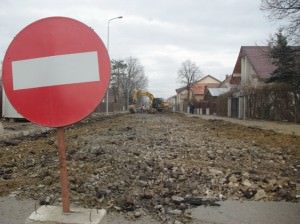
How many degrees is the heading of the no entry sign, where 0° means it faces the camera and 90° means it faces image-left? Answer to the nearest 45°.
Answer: approximately 0°
